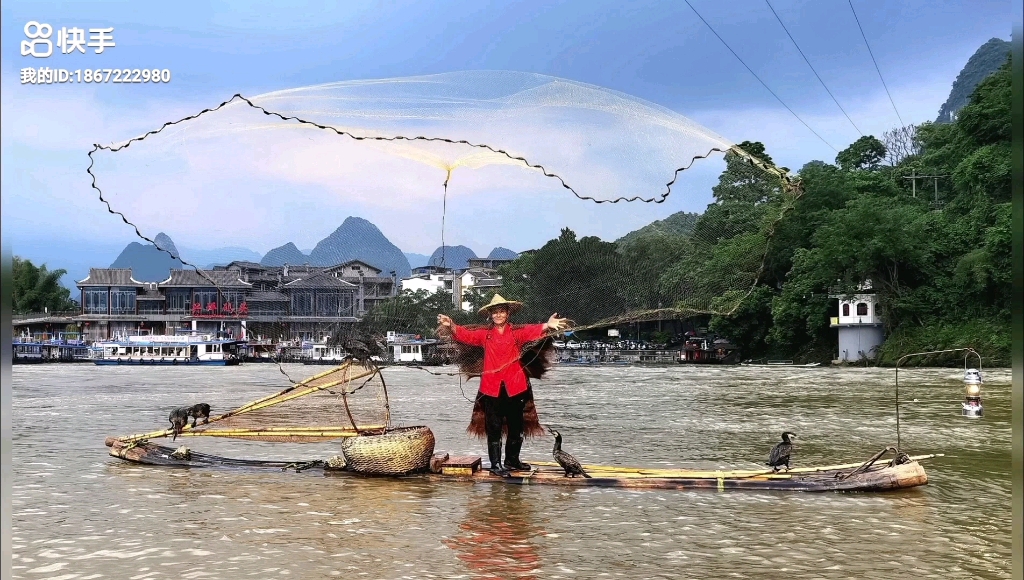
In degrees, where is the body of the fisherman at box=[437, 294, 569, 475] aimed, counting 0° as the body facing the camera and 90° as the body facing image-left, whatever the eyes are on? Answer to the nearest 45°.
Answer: approximately 0°

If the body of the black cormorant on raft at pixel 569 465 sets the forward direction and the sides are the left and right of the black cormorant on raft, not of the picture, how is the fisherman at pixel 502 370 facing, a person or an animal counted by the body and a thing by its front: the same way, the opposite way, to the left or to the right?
to the left

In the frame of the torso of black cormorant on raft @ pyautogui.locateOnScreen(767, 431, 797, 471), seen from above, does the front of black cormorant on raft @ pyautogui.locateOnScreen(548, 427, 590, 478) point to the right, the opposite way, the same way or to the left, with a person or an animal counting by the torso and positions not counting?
the opposite way

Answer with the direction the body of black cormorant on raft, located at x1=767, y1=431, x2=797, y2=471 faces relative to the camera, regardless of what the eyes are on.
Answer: to the viewer's right

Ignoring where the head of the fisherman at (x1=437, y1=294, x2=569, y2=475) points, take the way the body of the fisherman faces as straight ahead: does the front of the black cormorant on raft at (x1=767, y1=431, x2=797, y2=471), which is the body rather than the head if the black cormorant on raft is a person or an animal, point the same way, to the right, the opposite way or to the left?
to the left

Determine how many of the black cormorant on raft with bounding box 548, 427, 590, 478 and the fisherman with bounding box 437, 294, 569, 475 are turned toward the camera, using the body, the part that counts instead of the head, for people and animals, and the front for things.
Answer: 1

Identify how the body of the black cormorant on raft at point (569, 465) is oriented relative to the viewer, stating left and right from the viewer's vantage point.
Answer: facing to the left of the viewer
